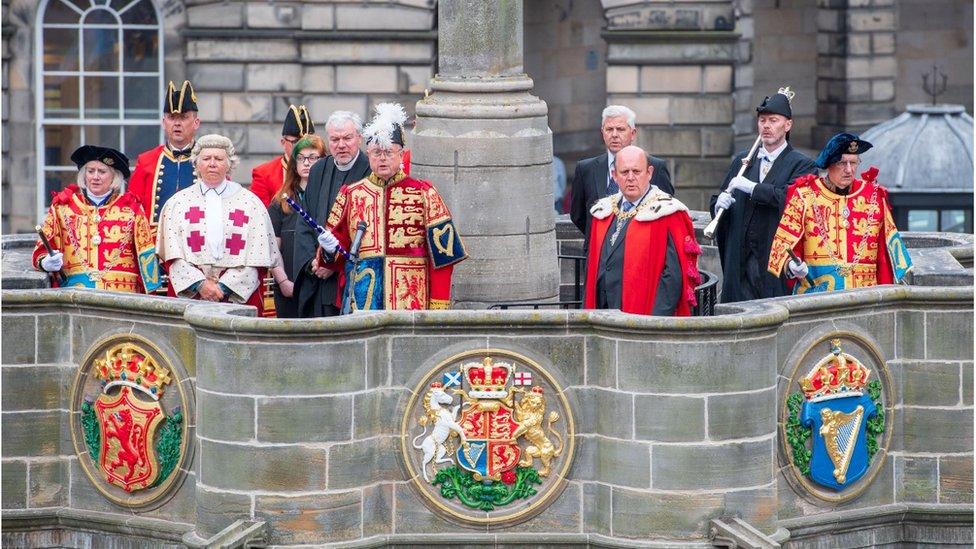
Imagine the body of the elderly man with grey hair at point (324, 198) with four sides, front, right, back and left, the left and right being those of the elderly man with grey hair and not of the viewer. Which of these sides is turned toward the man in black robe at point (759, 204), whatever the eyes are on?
left

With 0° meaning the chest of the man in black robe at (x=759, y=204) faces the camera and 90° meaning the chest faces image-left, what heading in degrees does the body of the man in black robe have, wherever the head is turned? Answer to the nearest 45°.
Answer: approximately 45°

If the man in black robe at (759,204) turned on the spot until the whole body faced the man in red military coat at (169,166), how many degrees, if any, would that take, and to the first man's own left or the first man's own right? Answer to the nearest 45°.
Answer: approximately 45° to the first man's own right

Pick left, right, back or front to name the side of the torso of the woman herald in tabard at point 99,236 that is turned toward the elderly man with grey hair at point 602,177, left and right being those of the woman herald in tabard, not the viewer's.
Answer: left

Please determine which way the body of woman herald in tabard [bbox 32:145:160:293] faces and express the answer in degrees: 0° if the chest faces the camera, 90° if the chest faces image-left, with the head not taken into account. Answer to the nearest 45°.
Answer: approximately 0°

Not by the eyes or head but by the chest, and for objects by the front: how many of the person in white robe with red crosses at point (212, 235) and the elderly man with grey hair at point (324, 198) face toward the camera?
2
